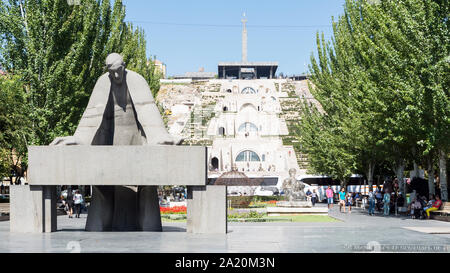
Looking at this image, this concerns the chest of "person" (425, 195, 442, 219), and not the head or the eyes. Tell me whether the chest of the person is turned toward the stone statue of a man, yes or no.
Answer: no

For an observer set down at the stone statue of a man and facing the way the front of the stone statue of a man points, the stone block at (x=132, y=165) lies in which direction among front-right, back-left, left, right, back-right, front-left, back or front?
front

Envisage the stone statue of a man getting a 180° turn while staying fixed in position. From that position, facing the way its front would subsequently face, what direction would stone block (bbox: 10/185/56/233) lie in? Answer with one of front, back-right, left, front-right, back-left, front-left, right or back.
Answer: left

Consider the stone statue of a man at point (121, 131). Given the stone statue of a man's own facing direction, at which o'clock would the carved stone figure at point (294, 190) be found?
The carved stone figure is roughly at 7 o'clock from the stone statue of a man.

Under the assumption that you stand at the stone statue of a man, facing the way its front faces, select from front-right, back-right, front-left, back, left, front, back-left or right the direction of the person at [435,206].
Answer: back-left

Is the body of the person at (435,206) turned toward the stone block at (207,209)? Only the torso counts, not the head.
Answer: no

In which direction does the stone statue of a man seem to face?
toward the camera

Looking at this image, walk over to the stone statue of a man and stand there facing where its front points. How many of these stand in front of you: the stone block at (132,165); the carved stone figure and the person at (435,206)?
1

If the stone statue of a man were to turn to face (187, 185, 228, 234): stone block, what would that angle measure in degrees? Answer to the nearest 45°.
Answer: approximately 45° to its left
